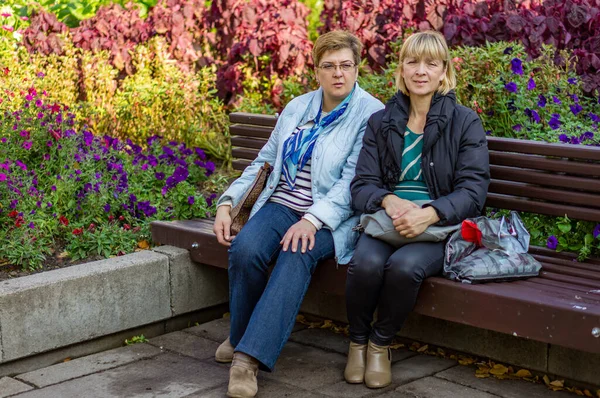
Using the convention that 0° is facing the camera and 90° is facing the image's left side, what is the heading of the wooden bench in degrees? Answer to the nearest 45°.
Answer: approximately 45°

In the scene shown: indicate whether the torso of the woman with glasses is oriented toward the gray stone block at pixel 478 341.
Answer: no

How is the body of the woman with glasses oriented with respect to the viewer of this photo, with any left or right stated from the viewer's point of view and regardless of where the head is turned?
facing the viewer and to the left of the viewer

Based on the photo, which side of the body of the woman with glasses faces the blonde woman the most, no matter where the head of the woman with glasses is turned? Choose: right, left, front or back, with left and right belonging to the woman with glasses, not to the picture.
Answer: left

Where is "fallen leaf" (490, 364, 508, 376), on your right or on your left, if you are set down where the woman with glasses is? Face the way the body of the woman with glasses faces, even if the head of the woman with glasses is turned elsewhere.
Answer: on your left

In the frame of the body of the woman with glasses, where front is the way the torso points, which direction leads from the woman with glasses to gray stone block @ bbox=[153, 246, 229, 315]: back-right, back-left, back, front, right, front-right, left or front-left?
right

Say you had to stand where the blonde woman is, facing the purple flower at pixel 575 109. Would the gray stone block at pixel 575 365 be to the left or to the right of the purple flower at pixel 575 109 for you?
right

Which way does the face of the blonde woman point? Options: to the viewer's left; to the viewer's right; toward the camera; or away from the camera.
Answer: toward the camera

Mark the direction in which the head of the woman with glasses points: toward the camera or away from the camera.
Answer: toward the camera

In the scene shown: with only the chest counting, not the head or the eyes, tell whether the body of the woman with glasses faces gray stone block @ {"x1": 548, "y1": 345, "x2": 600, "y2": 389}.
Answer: no

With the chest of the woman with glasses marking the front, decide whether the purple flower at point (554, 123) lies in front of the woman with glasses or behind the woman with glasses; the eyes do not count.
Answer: behind
